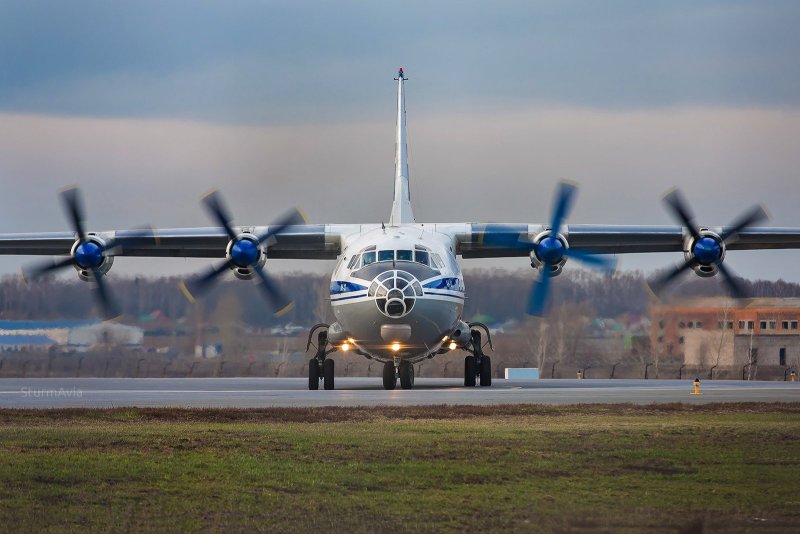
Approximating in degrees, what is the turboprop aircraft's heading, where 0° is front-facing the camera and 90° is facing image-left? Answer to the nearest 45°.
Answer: approximately 0°

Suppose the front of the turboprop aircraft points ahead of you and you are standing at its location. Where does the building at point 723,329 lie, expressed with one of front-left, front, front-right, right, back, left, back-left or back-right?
back-left
